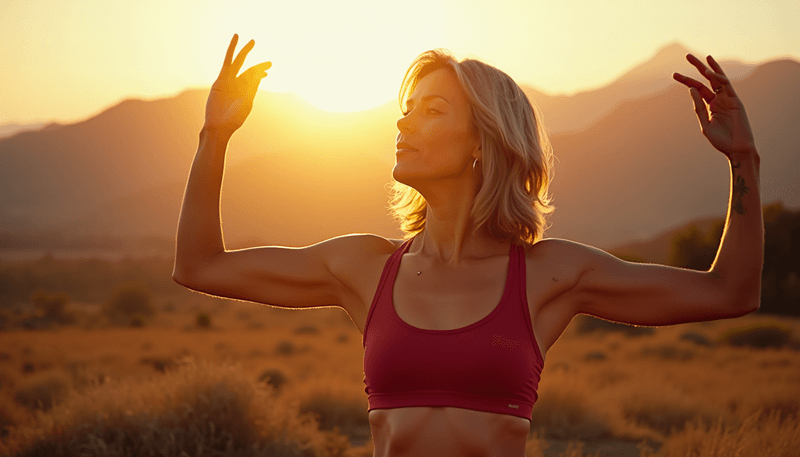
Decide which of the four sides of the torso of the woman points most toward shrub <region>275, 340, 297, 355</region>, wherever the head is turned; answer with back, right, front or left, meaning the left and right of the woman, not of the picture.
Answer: back

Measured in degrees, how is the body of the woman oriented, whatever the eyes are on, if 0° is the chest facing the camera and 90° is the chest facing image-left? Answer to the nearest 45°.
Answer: approximately 0°

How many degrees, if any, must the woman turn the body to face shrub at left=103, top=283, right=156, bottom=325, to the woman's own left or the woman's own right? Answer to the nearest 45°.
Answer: approximately 135° to the woman's own right

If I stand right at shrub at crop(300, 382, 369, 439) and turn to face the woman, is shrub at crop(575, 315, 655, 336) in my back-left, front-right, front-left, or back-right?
back-left

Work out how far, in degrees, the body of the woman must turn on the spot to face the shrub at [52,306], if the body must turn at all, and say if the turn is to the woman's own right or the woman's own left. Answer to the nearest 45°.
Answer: approximately 135° to the woman's own right

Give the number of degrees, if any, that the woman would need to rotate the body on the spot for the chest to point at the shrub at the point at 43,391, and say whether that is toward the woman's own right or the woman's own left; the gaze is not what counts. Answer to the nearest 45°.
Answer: approximately 135° to the woman's own right

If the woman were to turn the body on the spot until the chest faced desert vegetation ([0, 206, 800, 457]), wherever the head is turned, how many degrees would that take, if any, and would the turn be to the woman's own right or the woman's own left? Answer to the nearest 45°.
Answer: approximately 180°

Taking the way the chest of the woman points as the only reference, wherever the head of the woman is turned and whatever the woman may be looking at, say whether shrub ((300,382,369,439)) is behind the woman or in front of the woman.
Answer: behind

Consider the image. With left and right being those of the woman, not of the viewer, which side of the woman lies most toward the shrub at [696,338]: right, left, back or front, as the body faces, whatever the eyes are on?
back

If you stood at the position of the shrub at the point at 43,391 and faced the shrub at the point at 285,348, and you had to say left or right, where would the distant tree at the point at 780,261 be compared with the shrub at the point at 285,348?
right

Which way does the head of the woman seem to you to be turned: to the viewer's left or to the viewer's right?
to the viewer's left

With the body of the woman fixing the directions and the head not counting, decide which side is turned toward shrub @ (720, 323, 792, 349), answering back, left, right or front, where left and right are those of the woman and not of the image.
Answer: back
